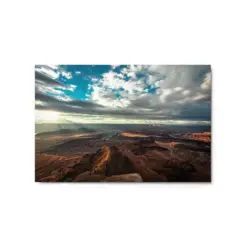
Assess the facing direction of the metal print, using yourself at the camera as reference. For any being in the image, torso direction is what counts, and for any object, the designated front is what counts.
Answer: facing the viewer
